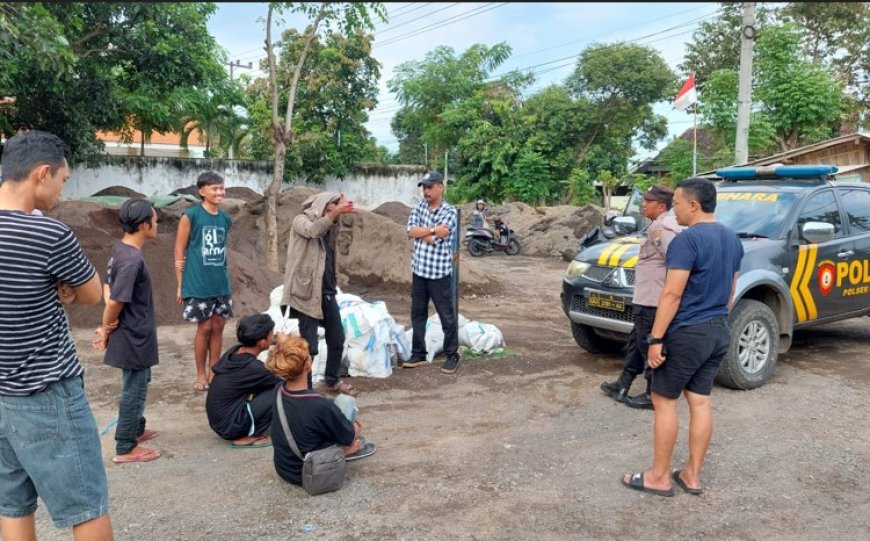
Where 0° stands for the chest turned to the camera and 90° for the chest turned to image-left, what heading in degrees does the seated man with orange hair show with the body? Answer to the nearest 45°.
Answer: approximately 225°

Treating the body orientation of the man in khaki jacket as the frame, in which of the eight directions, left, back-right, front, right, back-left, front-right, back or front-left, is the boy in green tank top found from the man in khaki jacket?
back

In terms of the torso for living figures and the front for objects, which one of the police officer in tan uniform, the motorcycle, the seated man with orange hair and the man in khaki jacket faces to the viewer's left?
the police officer in tan uniform

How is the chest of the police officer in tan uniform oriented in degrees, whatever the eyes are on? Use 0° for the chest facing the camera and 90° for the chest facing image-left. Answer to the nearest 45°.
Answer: approximately 90°

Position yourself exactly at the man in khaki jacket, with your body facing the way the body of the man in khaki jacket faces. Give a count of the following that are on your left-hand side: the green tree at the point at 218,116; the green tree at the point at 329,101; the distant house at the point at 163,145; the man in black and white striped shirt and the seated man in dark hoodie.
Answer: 3

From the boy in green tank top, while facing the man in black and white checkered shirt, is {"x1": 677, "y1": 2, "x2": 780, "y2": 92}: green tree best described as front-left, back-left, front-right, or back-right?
front-left

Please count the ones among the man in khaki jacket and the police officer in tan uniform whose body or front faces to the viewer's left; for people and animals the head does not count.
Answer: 1

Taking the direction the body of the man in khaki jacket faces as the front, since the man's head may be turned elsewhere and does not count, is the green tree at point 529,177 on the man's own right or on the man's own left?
on the man's own left

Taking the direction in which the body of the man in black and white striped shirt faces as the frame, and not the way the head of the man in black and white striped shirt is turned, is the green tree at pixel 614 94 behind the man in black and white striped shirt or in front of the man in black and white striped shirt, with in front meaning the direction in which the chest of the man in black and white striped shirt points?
in front

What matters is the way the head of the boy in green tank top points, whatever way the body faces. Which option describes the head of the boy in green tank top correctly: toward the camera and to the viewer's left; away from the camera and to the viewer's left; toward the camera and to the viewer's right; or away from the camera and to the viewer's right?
toward the camera and to the viewer's right

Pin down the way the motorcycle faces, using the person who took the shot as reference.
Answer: facing to the right of the viewer

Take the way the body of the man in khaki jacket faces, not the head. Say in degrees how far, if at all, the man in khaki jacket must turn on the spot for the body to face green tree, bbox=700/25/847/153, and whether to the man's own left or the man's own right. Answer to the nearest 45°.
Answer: approximately 45° to the man's own left

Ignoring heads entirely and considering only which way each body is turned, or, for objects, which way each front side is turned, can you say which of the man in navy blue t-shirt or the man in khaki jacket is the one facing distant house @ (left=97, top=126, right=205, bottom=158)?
the man in navy blue t-shirt

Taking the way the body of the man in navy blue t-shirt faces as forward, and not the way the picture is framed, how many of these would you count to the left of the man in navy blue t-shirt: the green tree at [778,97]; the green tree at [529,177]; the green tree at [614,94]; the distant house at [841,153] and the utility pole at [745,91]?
0

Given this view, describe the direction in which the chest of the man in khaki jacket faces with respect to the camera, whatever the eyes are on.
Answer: to the viewer's right

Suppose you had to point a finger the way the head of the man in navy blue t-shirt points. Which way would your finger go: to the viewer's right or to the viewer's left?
to the viewer's left

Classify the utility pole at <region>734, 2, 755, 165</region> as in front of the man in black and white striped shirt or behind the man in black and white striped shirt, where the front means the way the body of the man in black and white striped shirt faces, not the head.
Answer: in front

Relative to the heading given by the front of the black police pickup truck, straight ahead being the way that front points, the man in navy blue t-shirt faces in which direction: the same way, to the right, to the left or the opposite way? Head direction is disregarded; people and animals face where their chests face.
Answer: to the right
